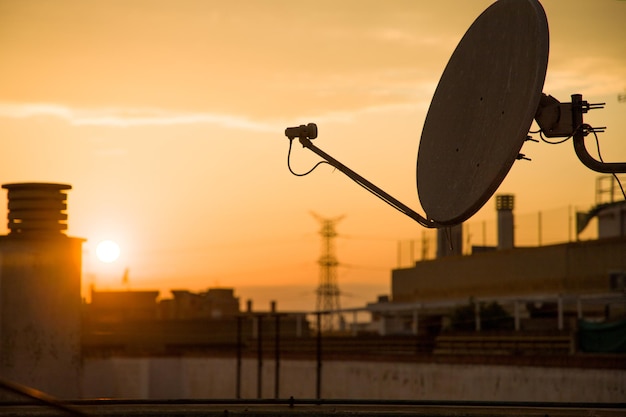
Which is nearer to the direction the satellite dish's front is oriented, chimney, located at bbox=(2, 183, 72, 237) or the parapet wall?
the chimney
